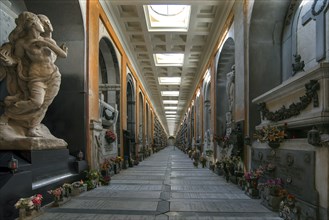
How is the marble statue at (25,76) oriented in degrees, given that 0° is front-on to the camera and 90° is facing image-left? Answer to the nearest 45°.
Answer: approximately 315°

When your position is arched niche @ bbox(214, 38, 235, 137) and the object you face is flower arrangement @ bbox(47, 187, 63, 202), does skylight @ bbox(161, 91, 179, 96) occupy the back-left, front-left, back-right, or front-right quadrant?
back-right

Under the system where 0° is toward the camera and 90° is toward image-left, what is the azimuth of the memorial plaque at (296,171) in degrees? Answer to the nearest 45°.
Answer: approximately 45°

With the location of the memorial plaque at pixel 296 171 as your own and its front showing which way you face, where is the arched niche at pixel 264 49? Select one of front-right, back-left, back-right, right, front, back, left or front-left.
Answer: back-right

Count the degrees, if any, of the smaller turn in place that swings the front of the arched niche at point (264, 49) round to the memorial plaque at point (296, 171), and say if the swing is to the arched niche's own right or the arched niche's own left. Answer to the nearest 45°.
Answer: approximately 45° to the arched niche's own left

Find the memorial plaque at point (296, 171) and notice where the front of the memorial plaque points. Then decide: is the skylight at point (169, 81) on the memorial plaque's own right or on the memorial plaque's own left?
on the memorial plaque's own right
